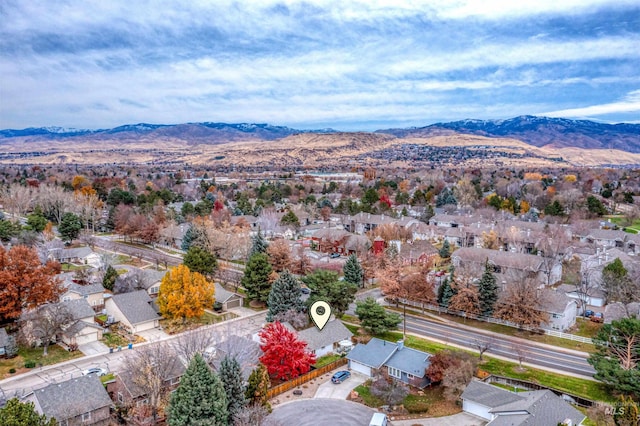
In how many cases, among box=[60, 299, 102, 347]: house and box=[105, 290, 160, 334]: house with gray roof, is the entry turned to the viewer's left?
0

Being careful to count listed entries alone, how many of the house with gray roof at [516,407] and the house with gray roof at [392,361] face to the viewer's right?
0

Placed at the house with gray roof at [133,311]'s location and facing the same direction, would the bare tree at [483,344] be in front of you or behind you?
in front

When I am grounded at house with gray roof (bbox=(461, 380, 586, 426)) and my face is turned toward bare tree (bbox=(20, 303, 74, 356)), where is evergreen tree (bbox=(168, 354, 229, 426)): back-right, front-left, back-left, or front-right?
front-left

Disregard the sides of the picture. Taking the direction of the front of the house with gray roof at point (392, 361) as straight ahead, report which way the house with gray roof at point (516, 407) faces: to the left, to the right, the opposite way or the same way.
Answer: the same way

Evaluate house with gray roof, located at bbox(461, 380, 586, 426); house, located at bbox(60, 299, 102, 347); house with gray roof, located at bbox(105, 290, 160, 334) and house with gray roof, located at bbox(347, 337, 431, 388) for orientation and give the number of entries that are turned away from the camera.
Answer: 0

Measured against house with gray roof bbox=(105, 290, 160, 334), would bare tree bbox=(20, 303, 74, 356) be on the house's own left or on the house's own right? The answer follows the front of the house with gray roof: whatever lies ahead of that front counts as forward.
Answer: on the house's own right

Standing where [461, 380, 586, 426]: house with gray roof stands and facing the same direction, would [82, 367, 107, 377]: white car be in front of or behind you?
in front

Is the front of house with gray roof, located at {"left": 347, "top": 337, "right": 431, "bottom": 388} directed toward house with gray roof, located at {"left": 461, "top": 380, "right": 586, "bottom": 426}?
no

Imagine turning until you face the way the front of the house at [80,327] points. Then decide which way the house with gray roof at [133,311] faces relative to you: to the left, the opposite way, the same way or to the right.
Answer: the same way

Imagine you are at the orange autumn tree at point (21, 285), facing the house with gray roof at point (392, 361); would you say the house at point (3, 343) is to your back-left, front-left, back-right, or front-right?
front-right

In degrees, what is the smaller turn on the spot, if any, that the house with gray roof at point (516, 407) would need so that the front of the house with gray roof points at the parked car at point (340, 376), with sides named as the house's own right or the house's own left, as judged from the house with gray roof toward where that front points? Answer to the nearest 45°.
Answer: approximately 45° to the house's own right

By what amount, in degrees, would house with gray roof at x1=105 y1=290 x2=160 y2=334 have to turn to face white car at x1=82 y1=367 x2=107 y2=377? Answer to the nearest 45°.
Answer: approximately 45° to its right

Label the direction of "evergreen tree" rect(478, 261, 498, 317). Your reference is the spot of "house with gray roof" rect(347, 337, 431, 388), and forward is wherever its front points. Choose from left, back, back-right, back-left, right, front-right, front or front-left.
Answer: back

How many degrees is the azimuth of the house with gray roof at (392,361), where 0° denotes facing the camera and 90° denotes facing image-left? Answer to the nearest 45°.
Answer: approximately 45°

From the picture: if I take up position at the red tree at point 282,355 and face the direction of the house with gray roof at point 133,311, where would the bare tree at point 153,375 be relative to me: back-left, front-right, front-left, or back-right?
front-left

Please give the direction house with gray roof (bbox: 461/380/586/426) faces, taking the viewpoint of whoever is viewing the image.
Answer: facing the viewer and to the left of the viewer

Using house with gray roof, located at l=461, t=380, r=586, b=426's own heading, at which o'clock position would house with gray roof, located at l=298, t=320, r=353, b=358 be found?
house with gray roof, located at l=298, t=320, r=353, b=358 is roughly at 2 o'clock from house with gray roof, located at l=461, t=380, r=586, b=426.

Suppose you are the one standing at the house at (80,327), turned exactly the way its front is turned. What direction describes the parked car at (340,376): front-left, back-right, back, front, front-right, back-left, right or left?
front

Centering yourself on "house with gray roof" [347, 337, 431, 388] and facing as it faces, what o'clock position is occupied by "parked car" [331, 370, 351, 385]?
The parked car is roughly at 1 o'clock from the house with gray roof.
